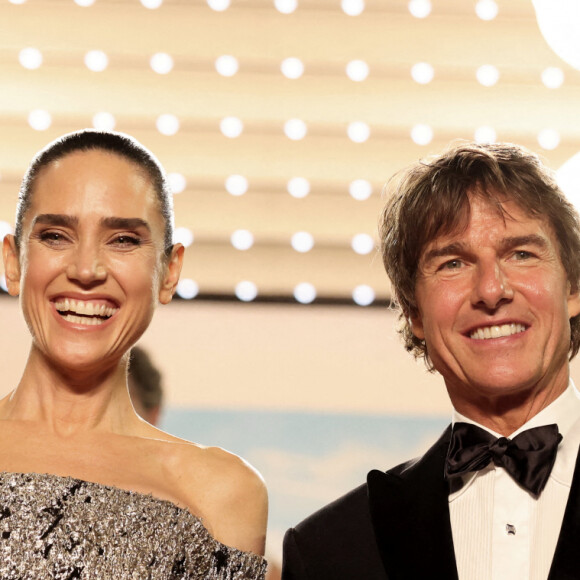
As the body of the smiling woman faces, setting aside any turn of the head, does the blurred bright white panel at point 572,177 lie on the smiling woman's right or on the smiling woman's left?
on the smiling woman's left

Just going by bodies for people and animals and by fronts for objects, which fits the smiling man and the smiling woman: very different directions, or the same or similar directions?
same or similar directions

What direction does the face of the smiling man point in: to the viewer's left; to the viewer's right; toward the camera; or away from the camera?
toward the camera

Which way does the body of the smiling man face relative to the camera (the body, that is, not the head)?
toward the camera

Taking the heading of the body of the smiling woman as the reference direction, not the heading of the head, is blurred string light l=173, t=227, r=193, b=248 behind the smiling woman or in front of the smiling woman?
behind

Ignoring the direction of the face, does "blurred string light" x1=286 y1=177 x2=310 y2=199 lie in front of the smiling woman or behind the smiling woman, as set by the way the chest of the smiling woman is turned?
behind

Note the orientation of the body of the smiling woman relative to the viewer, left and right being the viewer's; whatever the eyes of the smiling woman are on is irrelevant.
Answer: facing the viewer
